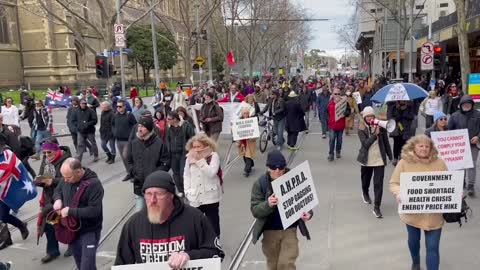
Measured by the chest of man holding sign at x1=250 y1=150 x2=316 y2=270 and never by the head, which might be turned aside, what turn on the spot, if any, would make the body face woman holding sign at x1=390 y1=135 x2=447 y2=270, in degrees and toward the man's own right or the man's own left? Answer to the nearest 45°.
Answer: approximately 90° to the man's own left

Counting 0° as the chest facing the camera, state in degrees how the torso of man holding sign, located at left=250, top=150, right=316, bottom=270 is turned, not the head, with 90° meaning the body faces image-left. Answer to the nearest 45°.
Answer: approximately 0°

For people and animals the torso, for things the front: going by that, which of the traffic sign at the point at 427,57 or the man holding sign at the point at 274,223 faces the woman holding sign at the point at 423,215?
the traffic sign

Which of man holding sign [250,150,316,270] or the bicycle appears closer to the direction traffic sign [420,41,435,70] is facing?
the man holding sign

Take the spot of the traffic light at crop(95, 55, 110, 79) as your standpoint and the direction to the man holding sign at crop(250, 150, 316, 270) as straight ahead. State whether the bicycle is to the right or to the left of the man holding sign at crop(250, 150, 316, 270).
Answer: left

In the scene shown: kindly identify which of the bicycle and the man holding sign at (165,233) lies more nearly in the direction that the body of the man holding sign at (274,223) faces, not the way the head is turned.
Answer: the man holding sign

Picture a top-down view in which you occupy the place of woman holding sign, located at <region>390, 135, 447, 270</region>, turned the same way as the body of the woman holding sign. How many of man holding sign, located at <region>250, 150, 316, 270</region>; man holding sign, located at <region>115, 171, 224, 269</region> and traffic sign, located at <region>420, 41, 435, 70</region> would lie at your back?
1

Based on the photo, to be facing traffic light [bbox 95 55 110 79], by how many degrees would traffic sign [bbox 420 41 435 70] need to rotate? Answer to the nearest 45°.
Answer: approximately 90° to its right

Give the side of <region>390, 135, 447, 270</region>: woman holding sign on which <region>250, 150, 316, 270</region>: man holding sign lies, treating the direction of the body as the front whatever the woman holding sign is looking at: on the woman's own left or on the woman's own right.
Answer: on the woman's own right

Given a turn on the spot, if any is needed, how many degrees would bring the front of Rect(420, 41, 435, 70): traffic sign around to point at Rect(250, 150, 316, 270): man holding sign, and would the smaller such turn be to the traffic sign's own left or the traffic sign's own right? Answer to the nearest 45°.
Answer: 0° — it already faces them
